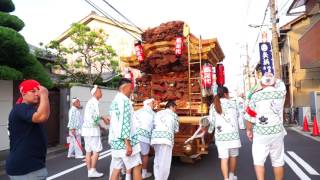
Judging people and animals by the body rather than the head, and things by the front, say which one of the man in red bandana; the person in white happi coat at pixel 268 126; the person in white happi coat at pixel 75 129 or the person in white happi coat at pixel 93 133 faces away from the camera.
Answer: the person in white happi coat at pixel 268 126

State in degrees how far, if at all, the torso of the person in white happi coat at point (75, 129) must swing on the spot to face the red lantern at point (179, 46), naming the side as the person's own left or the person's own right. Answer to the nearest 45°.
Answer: approximately 45° to the person's own right

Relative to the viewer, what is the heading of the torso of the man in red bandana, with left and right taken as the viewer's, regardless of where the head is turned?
facing to the right of the viewer

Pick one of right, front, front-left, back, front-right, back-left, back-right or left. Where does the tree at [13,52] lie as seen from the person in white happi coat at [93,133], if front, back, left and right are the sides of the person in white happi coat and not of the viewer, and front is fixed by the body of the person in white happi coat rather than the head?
back-left

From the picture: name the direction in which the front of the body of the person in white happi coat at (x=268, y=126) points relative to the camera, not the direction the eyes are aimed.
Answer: away from the camera

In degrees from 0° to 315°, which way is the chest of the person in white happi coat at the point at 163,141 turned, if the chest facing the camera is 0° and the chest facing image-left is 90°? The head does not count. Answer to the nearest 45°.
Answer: approximately 225°
